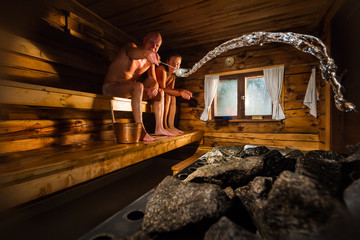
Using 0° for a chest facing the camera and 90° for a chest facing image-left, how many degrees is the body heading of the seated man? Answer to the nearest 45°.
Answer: approximately 315°

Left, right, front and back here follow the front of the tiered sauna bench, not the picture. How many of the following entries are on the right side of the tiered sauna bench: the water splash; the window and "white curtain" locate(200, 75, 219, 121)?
0

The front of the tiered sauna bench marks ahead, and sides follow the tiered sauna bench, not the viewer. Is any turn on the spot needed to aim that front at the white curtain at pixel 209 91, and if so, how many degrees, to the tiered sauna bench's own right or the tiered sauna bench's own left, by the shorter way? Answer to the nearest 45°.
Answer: approximately 90° to the tiered sauna bench's own left

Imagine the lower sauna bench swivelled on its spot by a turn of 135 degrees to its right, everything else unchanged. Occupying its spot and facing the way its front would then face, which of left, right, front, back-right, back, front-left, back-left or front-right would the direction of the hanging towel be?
back

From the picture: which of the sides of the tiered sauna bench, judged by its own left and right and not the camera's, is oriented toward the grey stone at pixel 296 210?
front

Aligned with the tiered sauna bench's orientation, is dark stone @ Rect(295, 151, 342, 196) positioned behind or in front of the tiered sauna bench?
in front

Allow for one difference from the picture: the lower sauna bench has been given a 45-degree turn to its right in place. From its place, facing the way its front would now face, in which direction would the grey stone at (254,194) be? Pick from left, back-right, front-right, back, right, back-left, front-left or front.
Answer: front-left

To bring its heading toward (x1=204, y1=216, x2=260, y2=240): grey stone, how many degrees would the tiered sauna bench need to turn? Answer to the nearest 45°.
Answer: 0° — it already faces it

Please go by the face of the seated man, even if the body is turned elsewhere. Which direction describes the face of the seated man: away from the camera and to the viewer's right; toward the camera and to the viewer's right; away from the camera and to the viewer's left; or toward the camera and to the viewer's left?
toward the camera and to the viewer's right

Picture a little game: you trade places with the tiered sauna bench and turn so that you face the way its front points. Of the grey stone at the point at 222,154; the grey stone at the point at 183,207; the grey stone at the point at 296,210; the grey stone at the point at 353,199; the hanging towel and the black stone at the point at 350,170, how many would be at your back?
0

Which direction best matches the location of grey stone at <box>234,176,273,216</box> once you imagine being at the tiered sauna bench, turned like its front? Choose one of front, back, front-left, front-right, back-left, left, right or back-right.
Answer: front

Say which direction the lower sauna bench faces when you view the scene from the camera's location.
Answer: facing the viewer and to the right of the viewer

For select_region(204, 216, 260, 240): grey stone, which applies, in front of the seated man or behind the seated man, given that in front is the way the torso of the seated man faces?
in front

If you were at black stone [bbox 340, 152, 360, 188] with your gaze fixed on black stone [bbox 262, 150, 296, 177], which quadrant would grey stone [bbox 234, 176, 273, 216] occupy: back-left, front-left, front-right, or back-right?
front-left

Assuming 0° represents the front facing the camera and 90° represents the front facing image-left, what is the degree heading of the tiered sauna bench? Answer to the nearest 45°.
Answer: approximately 315°

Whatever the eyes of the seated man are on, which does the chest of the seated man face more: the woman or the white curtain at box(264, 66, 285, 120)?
the white curtain
